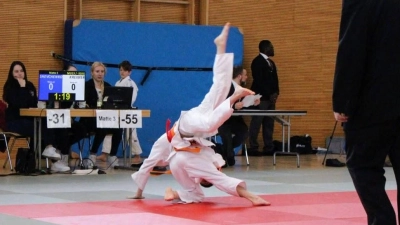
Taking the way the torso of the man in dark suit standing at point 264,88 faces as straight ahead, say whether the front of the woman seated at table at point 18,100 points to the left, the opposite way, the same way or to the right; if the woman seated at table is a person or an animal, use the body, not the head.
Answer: the same way

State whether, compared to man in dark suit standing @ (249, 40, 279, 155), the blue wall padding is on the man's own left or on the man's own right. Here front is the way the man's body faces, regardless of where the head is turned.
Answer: on the man's own right

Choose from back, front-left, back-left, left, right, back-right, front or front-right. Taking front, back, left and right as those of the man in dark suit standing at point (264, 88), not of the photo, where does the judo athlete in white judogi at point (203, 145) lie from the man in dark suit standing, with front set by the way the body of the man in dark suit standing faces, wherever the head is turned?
front-right

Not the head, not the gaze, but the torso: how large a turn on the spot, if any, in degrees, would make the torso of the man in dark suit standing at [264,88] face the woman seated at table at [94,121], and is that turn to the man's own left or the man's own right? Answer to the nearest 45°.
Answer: approximately 90° to the man's own right

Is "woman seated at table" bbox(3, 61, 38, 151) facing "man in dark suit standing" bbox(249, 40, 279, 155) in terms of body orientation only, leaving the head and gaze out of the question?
no

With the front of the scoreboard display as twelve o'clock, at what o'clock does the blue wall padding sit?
The blue wall padding is roughly at 7 o'clock from the scoreboard display.

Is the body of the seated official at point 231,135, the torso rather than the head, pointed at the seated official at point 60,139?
no

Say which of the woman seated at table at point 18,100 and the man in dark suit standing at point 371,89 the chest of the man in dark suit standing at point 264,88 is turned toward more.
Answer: the man in dark suit standing

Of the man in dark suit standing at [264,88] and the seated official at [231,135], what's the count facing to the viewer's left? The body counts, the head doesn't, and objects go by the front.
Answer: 0

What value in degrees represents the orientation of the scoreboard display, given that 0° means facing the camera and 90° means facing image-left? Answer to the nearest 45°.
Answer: approximately 0°

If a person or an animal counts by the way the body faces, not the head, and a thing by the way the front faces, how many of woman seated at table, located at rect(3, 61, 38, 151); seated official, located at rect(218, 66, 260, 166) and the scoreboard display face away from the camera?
0

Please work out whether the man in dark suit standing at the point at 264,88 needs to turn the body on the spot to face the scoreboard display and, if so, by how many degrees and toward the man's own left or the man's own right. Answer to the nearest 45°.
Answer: approximately 90° to the man's own right

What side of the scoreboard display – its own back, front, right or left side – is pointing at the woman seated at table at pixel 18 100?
right

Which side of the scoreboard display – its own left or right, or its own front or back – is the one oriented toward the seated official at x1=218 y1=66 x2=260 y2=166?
left

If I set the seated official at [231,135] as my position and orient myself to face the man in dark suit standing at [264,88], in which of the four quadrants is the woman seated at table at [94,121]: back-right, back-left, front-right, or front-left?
back-left

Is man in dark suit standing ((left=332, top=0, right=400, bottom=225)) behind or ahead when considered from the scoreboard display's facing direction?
ahead
